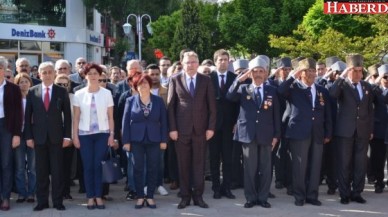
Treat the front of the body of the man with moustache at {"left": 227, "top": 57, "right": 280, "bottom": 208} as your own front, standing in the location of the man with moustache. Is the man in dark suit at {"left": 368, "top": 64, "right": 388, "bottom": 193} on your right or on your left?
on your left

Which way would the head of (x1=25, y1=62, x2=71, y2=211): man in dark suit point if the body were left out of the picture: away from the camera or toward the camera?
toward the camera

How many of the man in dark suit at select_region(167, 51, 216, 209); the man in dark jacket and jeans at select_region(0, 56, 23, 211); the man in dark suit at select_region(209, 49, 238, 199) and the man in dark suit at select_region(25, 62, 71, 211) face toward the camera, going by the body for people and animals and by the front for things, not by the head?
4

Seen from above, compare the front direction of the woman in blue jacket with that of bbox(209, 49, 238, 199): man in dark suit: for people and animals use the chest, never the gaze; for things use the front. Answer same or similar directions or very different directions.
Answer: same or similar directions

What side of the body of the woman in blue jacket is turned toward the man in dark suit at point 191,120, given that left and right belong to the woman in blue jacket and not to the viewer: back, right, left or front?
left

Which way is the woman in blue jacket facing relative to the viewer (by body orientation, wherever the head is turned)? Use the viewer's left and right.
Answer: facing the viewer

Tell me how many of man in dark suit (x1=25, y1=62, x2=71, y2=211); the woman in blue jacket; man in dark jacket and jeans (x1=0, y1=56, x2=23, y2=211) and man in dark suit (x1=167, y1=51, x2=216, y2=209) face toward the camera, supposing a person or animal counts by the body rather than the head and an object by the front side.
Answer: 4

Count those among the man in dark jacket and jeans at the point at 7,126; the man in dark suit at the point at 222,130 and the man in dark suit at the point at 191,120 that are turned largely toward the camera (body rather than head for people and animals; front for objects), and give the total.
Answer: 3

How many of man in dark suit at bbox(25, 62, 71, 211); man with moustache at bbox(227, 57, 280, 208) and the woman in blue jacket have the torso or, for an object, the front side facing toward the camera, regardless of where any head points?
3

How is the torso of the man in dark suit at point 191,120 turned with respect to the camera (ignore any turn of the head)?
toward the camera

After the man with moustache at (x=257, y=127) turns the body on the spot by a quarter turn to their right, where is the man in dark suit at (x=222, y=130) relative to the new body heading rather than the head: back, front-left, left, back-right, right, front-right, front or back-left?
front-right

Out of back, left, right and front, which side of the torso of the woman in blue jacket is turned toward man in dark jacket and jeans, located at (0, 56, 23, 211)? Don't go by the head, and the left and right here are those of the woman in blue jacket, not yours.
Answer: right

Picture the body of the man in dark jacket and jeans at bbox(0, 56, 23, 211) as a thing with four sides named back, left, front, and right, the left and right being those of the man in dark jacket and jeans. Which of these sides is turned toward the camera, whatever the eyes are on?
front
